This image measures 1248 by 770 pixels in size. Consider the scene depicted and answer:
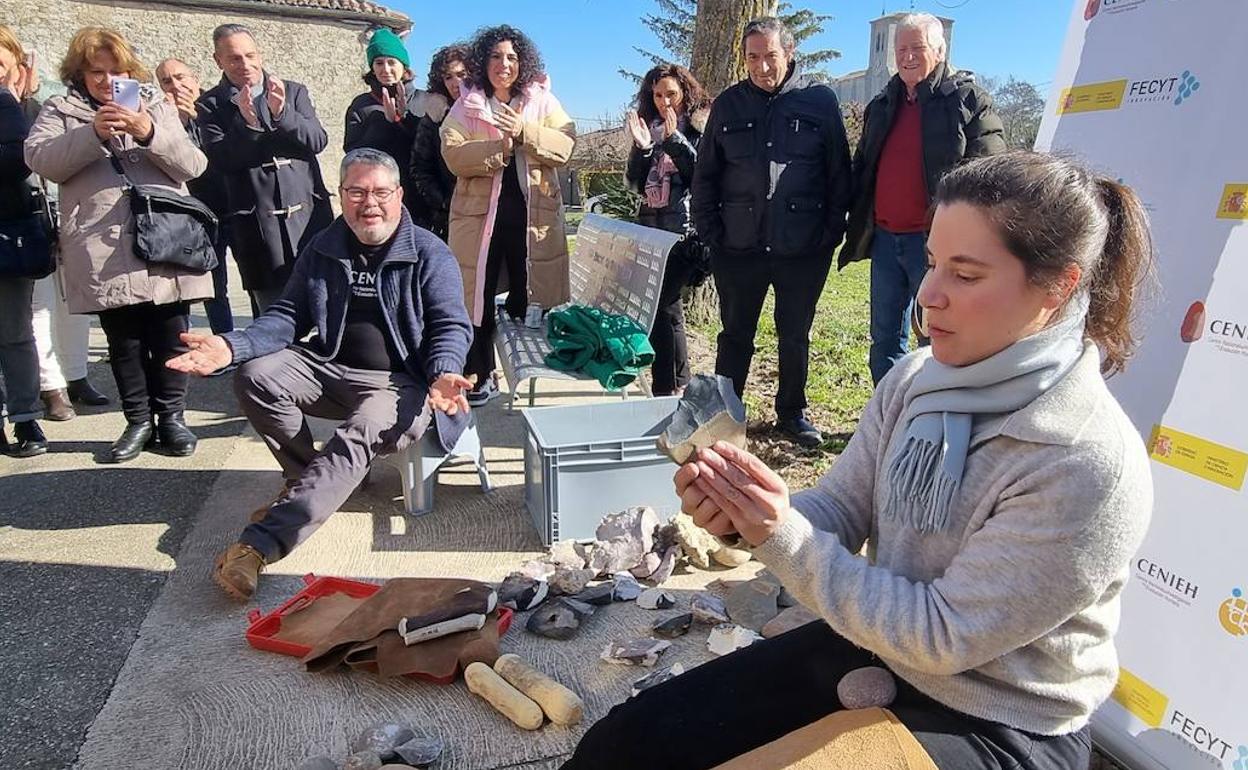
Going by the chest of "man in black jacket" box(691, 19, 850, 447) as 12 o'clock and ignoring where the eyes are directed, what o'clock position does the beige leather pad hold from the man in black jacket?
The beige leather pad is roughly at 12 o'clock from the man in black jacket.

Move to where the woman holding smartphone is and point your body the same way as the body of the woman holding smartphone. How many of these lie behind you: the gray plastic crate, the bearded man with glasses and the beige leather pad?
0

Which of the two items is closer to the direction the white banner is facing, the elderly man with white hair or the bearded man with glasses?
the bearded man with glasses

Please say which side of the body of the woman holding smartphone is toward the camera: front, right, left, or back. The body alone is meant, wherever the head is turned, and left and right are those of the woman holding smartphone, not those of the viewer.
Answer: front

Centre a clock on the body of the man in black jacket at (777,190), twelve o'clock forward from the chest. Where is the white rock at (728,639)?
The white rock is roughly at 12 o'clock from the man in black jacket.

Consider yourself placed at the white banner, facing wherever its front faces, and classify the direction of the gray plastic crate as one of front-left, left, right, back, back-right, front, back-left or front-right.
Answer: front-right

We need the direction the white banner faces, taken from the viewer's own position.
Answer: facing the viewer and to the left of the viewer

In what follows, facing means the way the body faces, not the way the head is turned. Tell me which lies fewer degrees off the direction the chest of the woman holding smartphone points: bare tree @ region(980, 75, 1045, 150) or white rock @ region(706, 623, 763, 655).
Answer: the white rock

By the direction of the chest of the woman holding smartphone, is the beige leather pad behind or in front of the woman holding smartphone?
in front

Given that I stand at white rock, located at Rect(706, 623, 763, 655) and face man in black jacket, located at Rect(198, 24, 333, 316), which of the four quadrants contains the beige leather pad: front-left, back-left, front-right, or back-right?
back-left

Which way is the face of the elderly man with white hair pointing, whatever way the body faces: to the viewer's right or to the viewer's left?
to the viewer's left

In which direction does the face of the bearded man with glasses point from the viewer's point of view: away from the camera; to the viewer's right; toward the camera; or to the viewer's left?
toward the camera

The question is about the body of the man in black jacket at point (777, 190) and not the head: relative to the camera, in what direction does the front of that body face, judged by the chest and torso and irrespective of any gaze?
toward the camera

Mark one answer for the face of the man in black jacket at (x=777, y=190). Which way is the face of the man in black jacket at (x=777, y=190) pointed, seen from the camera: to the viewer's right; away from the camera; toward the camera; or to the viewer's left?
toward the camera
